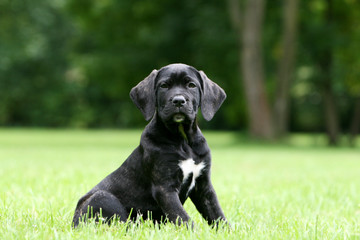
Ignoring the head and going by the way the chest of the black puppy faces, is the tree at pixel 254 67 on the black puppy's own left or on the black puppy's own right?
on the black puppy's own left

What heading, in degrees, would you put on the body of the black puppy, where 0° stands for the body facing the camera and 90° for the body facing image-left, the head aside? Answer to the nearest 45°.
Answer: approximately 315°
